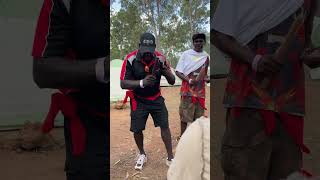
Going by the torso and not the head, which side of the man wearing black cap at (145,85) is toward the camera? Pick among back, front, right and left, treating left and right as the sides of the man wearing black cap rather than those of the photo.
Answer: front
